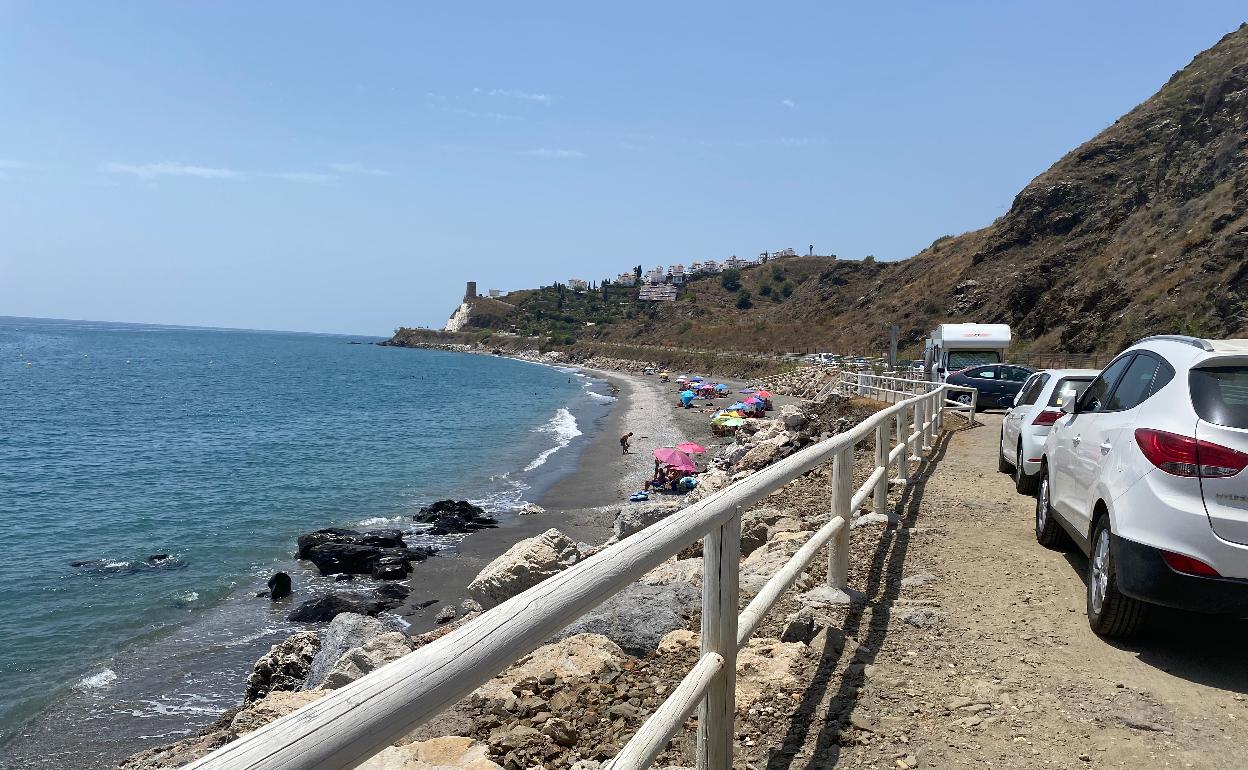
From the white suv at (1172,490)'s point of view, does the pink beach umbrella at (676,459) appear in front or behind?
in front

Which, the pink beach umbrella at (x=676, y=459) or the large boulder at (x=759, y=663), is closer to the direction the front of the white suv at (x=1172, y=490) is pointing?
the pink beach umbrella

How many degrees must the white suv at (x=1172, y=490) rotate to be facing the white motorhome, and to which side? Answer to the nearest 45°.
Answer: approximately 45° to its right

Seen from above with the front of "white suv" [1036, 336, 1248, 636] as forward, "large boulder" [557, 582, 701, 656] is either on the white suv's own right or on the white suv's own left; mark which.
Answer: on the white suv's own left

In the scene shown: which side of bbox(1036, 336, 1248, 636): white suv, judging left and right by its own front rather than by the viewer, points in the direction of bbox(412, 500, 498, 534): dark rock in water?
front

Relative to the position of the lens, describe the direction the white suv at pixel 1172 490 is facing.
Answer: facing away from the viewer and to the left of the viewer

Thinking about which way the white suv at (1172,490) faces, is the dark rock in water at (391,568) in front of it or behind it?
in front

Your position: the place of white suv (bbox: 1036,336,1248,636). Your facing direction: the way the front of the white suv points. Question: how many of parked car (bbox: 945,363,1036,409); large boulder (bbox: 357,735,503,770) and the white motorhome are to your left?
1

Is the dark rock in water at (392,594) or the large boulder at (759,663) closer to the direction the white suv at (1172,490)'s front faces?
the dark rock in water

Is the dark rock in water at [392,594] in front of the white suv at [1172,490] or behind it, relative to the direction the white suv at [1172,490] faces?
in front

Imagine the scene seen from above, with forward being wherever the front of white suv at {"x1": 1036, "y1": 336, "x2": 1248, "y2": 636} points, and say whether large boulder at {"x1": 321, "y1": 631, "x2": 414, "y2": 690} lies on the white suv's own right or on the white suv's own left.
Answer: on the white suv's own left
